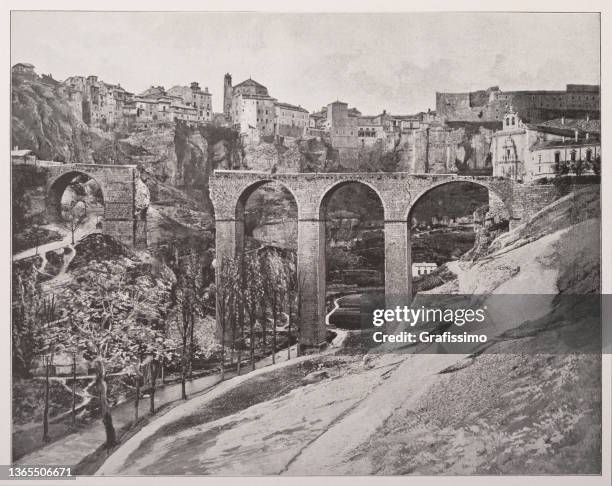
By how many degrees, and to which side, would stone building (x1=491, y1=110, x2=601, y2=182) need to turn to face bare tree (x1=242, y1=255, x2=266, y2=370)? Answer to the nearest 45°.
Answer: approximately 45° to its right

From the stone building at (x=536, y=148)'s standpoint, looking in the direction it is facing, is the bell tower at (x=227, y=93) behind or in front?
in front

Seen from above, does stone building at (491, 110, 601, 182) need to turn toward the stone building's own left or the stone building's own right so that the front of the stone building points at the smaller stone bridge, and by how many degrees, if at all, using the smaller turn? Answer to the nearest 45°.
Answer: approximately 45° to the stone building's own right

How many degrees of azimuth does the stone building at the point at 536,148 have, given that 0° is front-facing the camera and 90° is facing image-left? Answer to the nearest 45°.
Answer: approximately 45°
